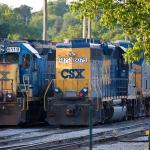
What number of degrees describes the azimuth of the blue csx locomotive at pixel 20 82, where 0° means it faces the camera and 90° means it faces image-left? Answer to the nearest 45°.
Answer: approximately 45°

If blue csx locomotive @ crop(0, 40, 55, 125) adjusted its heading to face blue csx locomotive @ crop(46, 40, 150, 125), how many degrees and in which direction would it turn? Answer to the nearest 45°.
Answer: approximately 135° to its left
